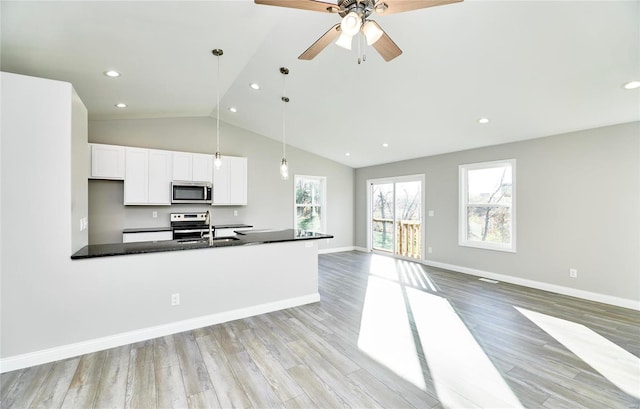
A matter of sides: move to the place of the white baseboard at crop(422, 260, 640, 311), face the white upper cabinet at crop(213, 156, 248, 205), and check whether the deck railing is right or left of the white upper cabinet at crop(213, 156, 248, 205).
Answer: right

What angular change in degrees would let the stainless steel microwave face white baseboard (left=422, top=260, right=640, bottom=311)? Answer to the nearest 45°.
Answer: approximately 45° to its left

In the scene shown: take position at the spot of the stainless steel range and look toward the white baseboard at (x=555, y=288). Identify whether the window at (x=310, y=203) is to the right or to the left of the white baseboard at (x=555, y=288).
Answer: left

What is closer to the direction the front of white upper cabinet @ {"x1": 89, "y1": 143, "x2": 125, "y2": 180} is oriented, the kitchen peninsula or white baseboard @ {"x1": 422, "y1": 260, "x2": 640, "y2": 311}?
the kitchen peninsula

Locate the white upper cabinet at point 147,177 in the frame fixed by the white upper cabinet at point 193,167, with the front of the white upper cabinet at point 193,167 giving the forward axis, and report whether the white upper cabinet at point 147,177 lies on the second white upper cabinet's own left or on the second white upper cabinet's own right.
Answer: on the second white upper cabinet's own right
